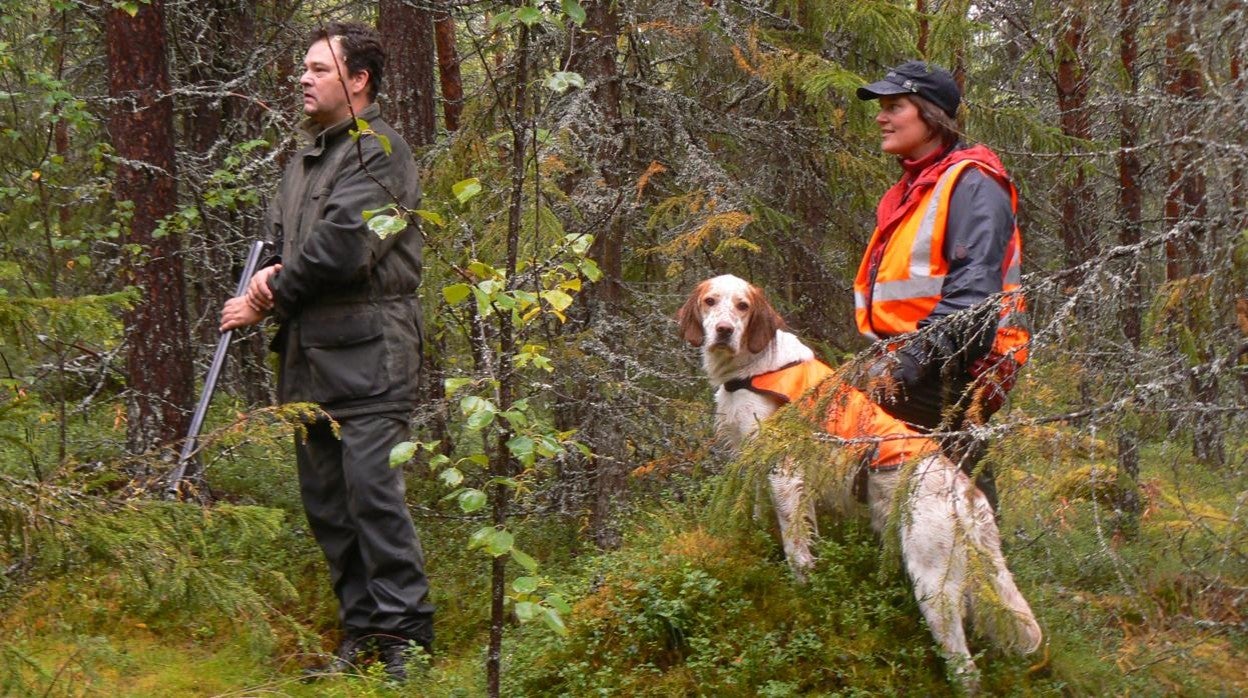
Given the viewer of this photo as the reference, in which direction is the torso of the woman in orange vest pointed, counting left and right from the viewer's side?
facing to the left of the viewer

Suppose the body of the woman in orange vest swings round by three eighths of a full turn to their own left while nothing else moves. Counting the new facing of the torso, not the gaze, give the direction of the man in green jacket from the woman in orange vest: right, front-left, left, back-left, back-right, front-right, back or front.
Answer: back-right

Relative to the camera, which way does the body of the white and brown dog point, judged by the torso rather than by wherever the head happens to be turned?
to the viewer's left

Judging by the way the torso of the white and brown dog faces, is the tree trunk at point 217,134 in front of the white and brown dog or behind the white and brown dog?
in front

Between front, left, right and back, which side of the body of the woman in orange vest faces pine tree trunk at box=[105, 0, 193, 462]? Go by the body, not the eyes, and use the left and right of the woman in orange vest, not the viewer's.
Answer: front

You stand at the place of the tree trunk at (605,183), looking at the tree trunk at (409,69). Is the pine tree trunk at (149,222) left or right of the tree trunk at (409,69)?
left

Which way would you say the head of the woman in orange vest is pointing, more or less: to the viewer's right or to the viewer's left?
to the viewer's left

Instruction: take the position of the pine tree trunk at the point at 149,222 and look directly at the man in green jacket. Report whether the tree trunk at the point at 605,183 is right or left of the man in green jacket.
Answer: left
